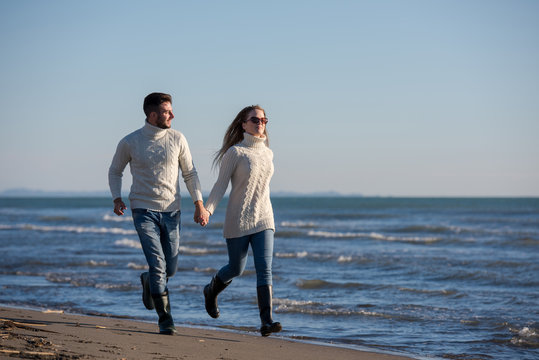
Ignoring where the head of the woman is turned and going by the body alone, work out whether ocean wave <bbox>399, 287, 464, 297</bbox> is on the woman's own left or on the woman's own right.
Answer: on the woman's own left

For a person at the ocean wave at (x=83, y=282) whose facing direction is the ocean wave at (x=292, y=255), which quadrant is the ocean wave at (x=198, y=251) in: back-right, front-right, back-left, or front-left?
front-left

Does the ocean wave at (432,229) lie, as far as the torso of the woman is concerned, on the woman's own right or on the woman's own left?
on the woman's own left

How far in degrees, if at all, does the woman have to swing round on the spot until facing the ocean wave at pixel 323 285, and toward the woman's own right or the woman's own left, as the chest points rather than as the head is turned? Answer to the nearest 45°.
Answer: approximately 135° to the woman's own left

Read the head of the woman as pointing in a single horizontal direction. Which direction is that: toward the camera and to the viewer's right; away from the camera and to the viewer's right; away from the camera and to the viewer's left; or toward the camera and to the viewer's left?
toward the camera and to the viewer's right

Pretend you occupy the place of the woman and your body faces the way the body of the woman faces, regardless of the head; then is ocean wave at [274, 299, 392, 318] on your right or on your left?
on your left

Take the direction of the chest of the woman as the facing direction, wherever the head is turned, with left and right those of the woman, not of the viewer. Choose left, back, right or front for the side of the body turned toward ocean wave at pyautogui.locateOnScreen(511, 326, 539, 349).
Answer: left

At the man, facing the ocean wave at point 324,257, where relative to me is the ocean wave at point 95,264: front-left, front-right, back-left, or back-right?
front-left

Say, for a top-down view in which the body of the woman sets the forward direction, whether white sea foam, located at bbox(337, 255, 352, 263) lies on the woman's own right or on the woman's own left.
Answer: on the woman's own left

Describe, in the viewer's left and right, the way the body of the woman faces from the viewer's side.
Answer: facing the viewer and to the right of the viewer

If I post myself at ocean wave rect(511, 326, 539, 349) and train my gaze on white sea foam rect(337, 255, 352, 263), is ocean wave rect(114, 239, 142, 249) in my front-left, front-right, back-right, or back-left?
front-left

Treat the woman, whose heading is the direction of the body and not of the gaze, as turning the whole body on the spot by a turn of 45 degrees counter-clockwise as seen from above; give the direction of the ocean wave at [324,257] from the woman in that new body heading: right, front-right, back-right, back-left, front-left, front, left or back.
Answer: left

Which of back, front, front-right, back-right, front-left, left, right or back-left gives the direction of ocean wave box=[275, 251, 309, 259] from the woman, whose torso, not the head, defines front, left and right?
back-left

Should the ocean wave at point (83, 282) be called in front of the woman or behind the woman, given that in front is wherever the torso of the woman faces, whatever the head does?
behind

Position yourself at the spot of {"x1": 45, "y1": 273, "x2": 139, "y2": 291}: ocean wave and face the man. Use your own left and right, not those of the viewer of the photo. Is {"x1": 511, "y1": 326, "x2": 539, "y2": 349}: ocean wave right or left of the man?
left
